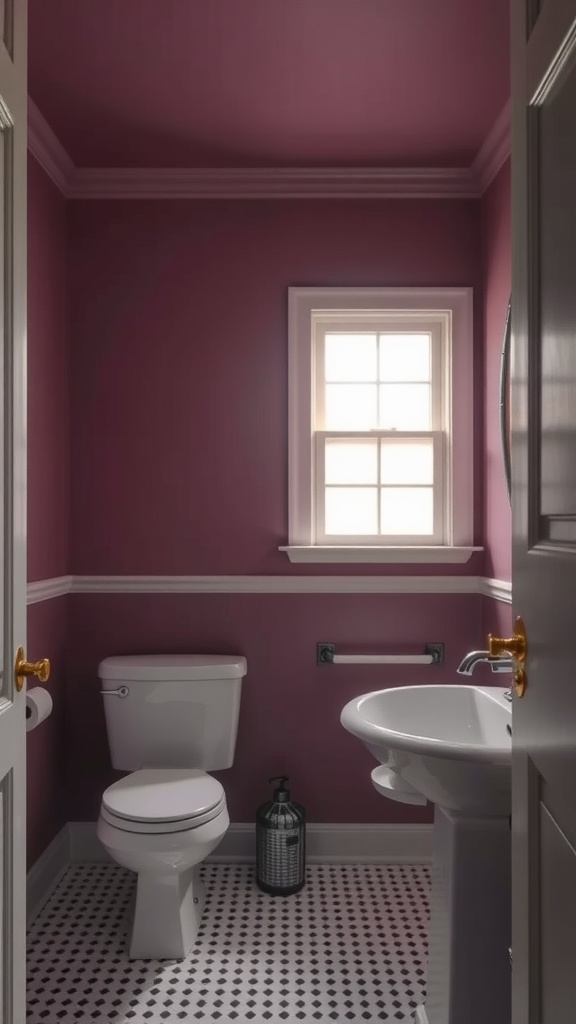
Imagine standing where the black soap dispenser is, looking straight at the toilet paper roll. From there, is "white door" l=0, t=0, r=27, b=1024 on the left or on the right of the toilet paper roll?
left

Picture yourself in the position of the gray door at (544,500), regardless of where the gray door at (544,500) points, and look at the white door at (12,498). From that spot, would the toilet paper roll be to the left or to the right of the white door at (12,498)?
right

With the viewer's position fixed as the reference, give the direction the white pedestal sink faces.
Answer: facing to the left of the viewer

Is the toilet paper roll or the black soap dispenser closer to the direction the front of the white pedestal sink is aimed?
the toilet paper roll

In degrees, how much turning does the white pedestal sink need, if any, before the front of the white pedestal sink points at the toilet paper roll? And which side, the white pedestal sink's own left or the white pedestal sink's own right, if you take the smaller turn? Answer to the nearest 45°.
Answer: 0° — it already faces it

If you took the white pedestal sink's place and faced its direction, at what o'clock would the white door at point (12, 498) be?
The white door is roughly at 11 o'clock from the white pedestal sink.

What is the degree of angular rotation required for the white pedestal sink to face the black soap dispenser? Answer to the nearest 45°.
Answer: approximately 45° to its right
